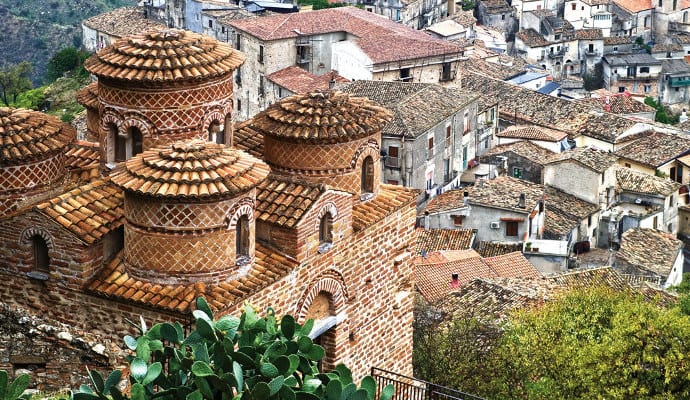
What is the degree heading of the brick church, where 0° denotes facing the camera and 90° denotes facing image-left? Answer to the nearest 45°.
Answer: approximately 315°

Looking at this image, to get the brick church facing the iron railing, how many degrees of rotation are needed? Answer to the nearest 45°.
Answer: approximately 45° to its left
